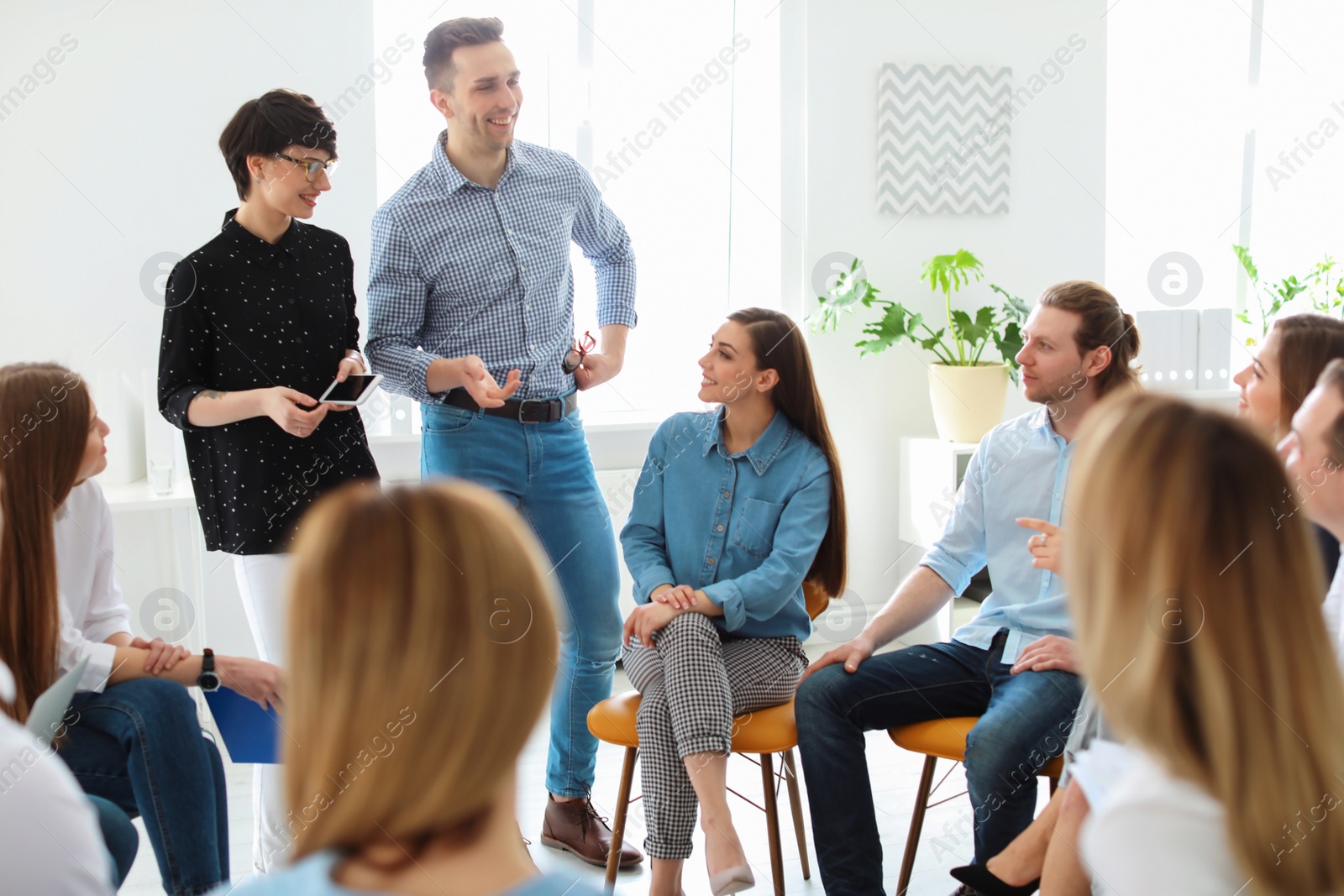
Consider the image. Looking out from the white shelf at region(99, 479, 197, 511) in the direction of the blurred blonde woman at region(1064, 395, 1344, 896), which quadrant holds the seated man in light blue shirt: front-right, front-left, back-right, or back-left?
front-left

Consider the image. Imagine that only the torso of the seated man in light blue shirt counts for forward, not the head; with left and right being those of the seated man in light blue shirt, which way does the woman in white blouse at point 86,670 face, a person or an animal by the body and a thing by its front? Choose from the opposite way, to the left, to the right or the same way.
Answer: the opposite way

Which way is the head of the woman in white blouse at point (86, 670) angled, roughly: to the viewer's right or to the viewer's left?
to the viewer's right

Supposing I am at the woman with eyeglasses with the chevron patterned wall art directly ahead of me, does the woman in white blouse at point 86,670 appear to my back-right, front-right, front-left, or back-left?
back-right

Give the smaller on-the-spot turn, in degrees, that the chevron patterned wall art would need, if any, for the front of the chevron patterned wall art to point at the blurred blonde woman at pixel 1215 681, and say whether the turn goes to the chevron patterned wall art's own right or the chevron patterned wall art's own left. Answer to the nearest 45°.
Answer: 0° — it already faces them

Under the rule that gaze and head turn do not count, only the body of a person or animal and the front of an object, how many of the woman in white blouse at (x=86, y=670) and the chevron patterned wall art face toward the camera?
1

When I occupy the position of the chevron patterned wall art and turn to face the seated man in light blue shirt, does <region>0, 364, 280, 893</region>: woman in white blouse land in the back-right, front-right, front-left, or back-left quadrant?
front-right

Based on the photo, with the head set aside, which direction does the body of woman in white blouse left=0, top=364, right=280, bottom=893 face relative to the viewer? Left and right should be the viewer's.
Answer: facing to the right of the viewer

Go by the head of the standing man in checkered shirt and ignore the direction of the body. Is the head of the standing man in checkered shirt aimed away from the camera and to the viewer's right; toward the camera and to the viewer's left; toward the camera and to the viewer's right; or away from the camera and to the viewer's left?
toward the camera and to the viewer's right

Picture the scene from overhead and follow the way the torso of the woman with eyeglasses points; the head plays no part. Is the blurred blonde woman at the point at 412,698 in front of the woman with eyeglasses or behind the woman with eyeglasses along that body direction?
in front

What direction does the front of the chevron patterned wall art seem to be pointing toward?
toward the camera

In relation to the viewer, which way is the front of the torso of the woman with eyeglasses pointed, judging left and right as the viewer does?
facing the viewer and to the right of the viewer

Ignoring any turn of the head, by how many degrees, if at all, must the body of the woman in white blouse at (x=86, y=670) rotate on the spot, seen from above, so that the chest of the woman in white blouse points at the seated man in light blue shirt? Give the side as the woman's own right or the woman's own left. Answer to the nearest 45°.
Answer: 0° — they already face them

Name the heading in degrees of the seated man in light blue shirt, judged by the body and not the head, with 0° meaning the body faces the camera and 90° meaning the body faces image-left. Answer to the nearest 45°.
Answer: approximately 45°

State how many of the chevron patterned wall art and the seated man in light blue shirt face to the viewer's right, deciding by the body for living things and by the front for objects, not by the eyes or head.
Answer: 0

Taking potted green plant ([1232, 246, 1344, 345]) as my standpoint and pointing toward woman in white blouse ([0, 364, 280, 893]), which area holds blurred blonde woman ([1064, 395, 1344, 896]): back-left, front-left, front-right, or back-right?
front-left

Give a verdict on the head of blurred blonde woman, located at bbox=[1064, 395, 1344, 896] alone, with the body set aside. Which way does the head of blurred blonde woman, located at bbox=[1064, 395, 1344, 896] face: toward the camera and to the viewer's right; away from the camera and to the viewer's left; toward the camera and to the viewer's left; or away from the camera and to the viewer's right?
away from the camera and to the viewer's left
